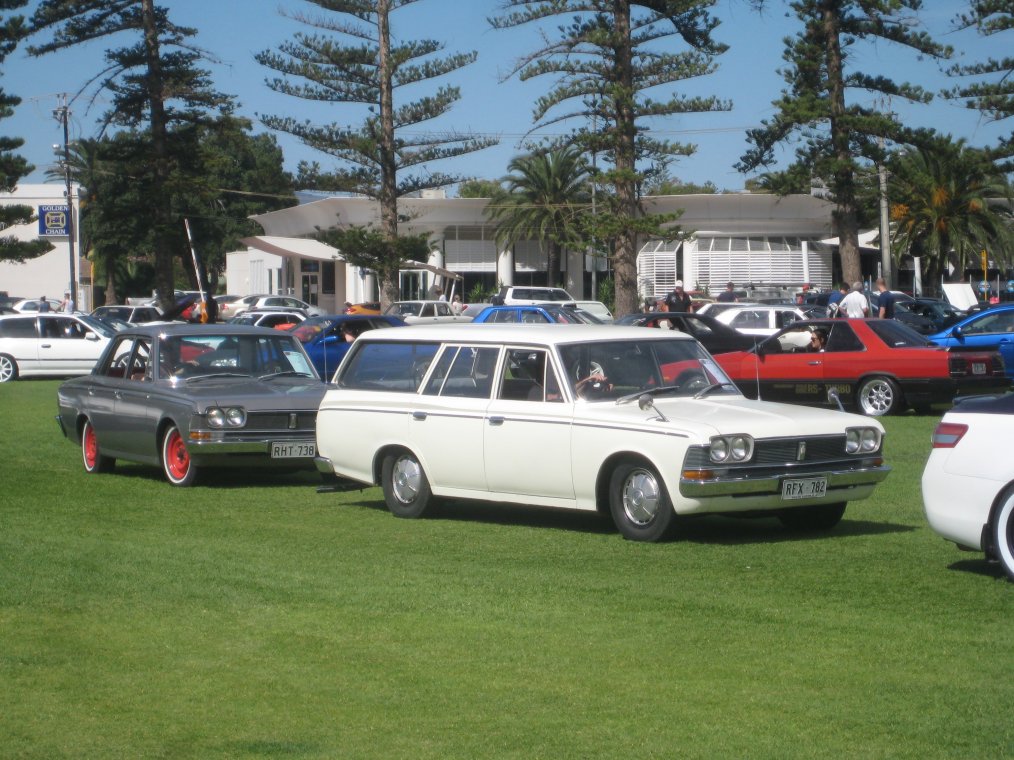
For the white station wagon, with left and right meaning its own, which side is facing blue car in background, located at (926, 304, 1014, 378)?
left

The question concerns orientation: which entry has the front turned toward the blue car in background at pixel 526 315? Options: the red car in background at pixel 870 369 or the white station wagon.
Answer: the red car in background

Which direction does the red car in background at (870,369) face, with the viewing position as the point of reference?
facing away from the viewer and to the left of the viewer

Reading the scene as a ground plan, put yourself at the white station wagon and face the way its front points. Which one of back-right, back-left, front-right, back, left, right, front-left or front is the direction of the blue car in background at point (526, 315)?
back-left

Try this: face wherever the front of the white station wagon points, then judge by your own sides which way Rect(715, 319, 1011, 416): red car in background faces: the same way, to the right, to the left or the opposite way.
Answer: the opposite way

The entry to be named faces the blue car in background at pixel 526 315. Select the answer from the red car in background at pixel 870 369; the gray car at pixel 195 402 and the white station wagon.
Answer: the red car in background

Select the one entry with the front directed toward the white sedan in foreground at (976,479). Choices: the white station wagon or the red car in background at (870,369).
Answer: the white station wagon

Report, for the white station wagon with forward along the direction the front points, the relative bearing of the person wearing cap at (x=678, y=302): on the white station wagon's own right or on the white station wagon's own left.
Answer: on the white station wagon's own left

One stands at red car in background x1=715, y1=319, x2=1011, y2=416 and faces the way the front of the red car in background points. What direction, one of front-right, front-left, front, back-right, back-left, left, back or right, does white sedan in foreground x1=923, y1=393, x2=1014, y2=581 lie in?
back-left
